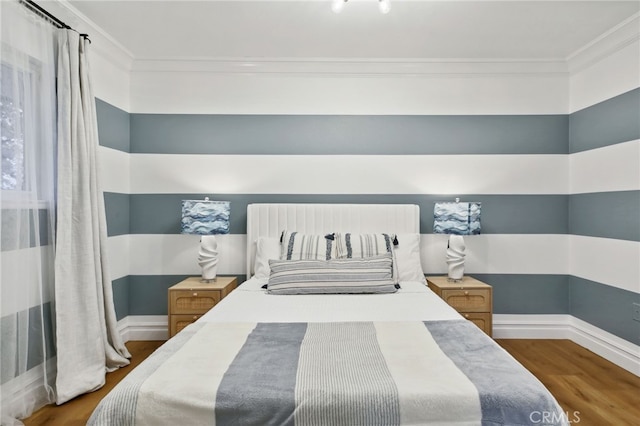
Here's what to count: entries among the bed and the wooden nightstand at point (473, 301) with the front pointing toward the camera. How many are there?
2

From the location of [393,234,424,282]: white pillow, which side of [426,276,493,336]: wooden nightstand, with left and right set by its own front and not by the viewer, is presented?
right

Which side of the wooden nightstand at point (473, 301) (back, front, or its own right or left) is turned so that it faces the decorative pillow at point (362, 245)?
right

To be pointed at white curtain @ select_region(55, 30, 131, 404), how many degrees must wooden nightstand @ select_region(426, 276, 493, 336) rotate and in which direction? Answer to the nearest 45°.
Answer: approximately 45° to its right

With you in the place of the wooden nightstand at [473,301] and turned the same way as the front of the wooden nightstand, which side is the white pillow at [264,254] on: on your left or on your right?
on your right

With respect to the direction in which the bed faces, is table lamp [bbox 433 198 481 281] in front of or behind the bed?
behind

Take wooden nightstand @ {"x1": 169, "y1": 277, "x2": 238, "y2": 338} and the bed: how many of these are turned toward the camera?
2

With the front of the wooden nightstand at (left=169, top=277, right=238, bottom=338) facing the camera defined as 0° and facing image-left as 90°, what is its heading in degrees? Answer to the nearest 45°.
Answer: approximately 0°
